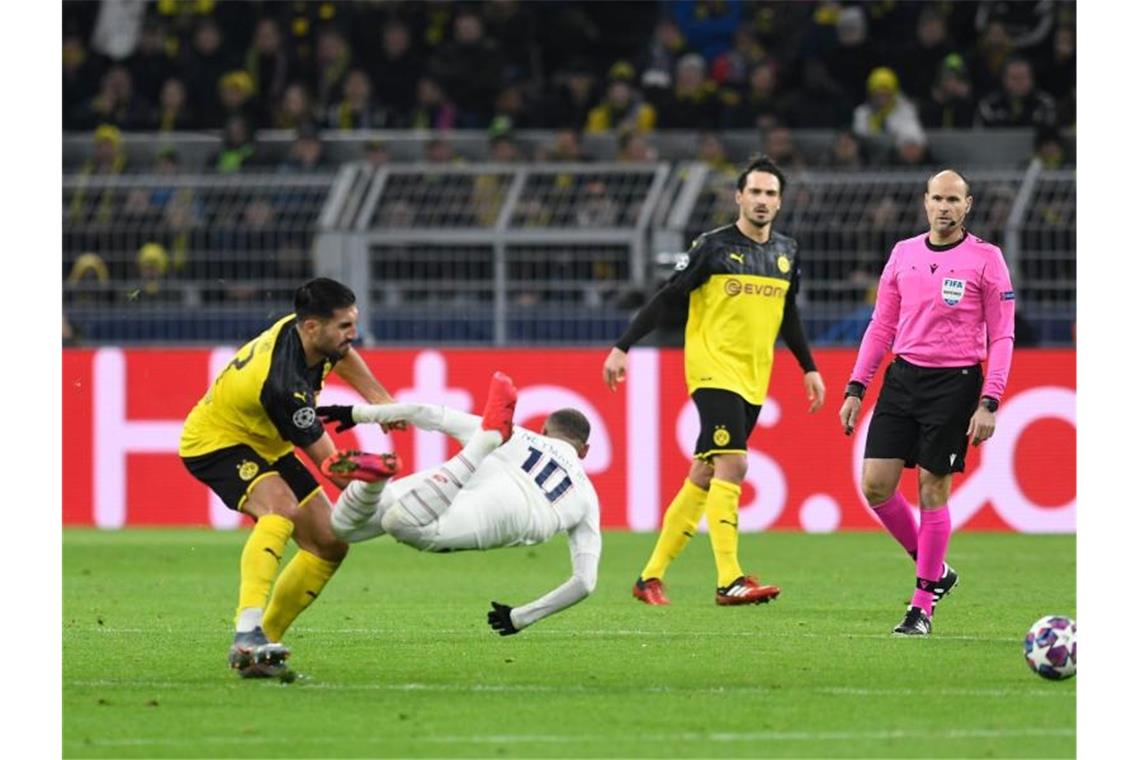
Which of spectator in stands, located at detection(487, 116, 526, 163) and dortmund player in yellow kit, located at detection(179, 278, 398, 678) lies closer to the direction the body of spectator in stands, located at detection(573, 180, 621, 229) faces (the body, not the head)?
the dortmund player in yellow kit

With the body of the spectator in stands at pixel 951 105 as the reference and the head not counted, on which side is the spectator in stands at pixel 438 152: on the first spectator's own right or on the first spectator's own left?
on the first spectator's own right

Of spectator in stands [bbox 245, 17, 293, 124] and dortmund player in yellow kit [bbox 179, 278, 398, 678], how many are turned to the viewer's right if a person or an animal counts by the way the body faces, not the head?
1

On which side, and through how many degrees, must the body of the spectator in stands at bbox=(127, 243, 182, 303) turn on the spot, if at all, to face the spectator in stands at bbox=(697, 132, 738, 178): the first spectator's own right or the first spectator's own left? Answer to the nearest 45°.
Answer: approximately 90° to the first spectator's own left

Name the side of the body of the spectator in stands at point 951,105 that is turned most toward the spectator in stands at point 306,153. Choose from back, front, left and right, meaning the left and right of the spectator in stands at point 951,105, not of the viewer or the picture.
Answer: right

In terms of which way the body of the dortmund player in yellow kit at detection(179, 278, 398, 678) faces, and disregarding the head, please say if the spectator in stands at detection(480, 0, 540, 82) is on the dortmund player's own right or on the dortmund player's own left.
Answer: on the dortmund player's own left
